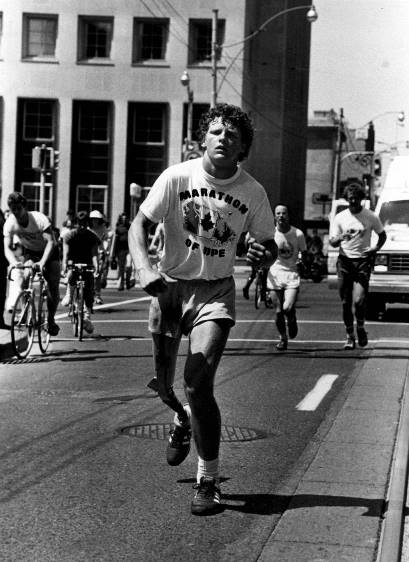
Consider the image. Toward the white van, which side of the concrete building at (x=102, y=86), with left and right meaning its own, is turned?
front

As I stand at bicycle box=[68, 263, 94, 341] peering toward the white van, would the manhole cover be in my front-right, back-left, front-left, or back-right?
back-right

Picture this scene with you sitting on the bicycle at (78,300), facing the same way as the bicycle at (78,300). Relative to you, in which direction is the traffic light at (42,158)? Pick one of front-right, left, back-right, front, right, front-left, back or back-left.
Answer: back

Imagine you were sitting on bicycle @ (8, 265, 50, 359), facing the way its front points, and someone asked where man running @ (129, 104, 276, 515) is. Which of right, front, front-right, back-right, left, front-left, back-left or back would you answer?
front-left

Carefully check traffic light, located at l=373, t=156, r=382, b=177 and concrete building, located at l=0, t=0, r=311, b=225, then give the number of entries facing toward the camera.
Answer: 2

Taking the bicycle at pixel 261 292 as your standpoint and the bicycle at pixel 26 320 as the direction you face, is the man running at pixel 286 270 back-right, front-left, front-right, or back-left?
front-left

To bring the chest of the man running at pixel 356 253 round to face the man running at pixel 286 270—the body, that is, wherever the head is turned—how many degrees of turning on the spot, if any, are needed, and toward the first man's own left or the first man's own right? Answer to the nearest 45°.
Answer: approximately 90° to the first man's own right

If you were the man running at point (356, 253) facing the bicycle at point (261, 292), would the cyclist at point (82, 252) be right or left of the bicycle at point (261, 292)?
left

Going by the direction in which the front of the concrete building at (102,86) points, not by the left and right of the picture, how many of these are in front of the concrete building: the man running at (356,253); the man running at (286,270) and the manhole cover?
3

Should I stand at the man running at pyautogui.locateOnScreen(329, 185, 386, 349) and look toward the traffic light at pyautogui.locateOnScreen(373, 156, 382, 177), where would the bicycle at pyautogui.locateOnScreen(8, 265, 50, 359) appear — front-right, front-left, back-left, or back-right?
back-left

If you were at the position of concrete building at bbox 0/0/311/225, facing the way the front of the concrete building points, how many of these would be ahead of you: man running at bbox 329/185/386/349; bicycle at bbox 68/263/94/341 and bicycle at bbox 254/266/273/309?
3

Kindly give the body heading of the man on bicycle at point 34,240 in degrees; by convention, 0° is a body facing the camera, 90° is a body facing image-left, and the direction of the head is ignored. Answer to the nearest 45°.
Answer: approximately 45°

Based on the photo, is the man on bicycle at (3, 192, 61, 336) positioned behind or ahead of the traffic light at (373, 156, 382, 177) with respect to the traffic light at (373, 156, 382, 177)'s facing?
ahead

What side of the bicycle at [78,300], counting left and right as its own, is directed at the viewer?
front

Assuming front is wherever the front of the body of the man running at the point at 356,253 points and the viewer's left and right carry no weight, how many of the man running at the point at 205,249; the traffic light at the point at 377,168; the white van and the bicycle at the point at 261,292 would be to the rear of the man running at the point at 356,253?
3

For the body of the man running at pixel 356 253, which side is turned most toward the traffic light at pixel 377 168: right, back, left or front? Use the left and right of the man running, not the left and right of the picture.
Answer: back

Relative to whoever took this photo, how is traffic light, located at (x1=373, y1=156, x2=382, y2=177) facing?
facing the viewer

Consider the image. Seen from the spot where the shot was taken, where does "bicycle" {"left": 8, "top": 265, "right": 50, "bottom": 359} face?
facing the viewer and to the left of the viewer
